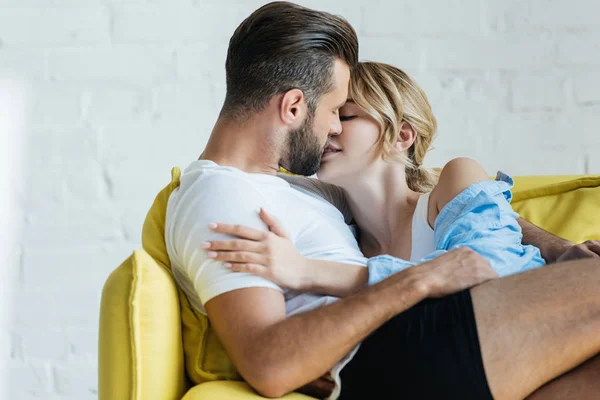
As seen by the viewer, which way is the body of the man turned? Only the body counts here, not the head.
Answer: to the viewer's right

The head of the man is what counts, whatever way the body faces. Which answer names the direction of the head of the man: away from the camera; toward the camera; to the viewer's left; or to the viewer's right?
to the viewer's right

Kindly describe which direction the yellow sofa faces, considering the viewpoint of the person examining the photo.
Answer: facing the viewer

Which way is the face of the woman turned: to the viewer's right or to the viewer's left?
to the viewer's left

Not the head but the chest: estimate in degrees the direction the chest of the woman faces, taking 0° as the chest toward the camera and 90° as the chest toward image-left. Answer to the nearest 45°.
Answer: approximately 90°
